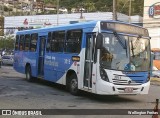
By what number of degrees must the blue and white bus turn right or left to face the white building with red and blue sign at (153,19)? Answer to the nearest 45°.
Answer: approximately 135° to its left

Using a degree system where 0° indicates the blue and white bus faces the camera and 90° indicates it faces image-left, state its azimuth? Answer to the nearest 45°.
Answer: approximately 315°
